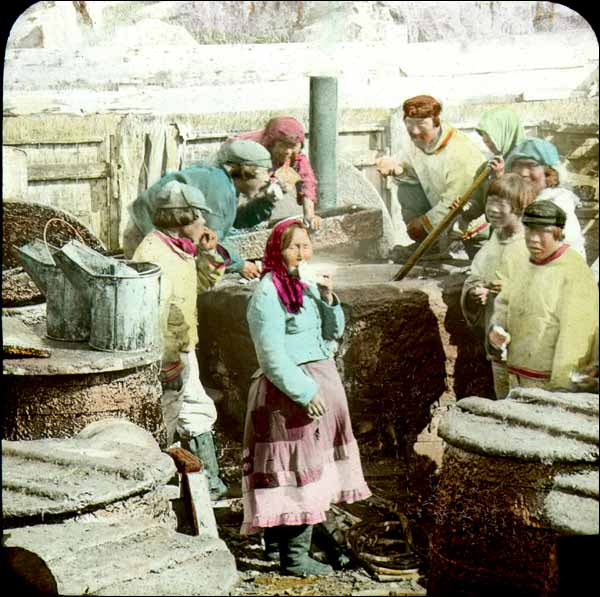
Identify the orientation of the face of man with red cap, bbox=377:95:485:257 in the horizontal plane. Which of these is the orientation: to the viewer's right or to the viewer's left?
to the viewer's left

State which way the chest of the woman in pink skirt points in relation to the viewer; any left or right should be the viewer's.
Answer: facing the viewer and to the right of the viewer

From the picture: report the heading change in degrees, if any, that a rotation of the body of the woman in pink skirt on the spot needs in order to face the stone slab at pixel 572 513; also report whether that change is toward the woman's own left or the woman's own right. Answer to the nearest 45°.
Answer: approximately 45° to the woman's own left

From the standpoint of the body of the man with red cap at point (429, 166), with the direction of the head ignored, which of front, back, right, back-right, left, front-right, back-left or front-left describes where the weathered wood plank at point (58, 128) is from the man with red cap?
front-right

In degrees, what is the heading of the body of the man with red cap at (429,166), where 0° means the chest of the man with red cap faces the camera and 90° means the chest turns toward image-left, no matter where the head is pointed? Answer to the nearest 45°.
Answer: approximately 45°

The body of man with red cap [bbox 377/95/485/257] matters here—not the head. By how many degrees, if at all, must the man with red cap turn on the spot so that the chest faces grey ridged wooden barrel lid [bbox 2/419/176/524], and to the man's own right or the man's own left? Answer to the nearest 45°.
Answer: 0° — they already face it
